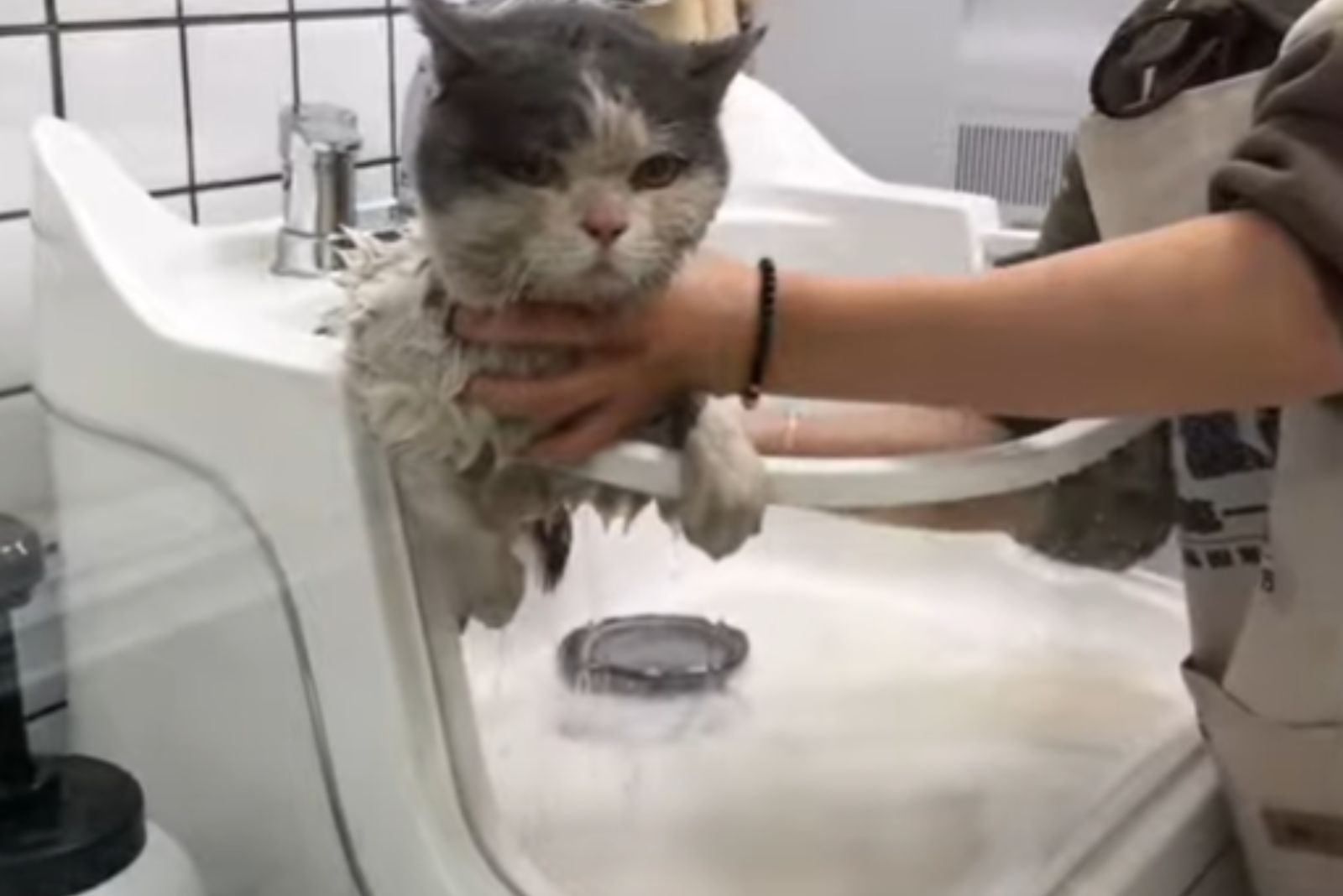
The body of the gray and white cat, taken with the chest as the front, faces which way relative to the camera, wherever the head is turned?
toward the camera

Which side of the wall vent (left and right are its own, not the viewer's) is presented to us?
front

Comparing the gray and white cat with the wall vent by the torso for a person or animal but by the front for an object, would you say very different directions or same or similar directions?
same or similar directions

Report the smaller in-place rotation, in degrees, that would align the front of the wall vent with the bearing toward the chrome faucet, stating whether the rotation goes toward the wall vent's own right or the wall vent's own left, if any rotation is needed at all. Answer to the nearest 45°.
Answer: approximately 45° to the wall vent's own right

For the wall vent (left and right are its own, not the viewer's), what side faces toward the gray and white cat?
front

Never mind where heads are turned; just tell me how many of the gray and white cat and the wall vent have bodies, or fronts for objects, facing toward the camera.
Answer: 2

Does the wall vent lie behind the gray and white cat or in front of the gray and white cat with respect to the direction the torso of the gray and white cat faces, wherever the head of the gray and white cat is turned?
behind

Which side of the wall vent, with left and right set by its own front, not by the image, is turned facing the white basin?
front
